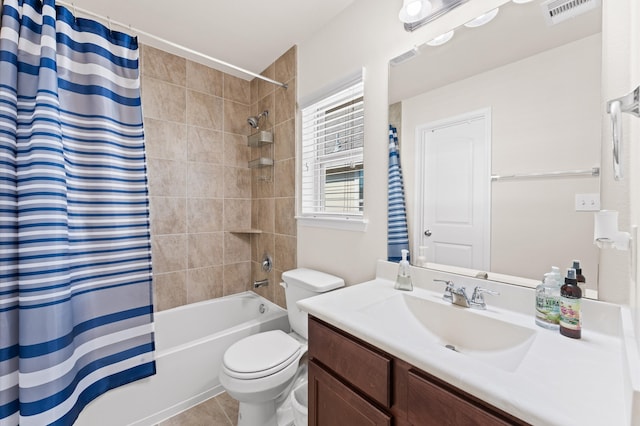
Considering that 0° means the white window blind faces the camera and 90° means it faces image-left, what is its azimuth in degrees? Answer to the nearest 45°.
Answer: approximately 45°

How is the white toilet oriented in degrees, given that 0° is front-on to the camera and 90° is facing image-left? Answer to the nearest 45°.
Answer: approximately 45°

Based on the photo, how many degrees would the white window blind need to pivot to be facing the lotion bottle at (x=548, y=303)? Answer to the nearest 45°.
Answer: approximately 90° to its left

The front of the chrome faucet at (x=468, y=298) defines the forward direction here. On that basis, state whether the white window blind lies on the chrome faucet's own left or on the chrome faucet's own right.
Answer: on the chrome faucet's own right

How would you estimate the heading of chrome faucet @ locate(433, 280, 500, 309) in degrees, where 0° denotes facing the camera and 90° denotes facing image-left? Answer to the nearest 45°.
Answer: approximately 45°

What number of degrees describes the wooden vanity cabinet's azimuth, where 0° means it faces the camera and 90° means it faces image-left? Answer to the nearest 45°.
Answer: approximately 45°

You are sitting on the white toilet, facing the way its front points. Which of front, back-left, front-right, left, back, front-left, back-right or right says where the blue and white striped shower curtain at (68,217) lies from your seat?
front-right

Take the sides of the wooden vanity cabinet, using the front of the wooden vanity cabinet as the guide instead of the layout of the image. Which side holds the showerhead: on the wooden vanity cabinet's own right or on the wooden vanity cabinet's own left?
on the wooden vanity cabinet's own right

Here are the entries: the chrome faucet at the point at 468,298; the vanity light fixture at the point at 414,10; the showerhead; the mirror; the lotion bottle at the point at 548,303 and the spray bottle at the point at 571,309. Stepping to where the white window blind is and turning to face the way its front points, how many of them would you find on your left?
5
